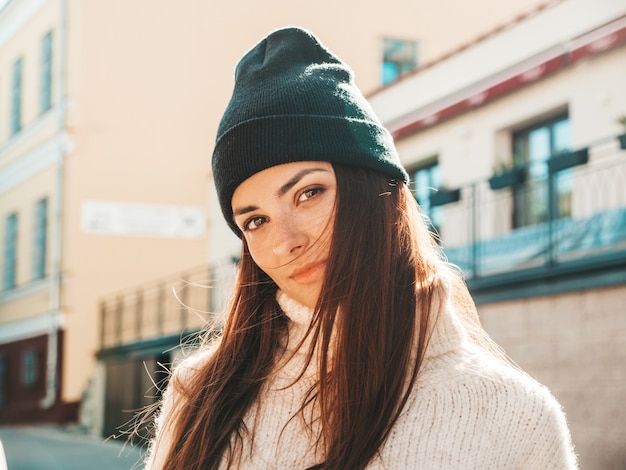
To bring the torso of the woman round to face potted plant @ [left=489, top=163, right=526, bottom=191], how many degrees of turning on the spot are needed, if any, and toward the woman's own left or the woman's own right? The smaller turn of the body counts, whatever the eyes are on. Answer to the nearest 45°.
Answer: approximately 135° to the woman's own right

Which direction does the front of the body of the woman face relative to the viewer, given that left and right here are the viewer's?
facing the viewer and to the left of the viewer

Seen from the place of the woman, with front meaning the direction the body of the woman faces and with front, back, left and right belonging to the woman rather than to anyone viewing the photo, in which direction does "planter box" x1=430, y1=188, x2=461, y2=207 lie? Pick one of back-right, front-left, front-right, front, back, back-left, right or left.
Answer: back-right
